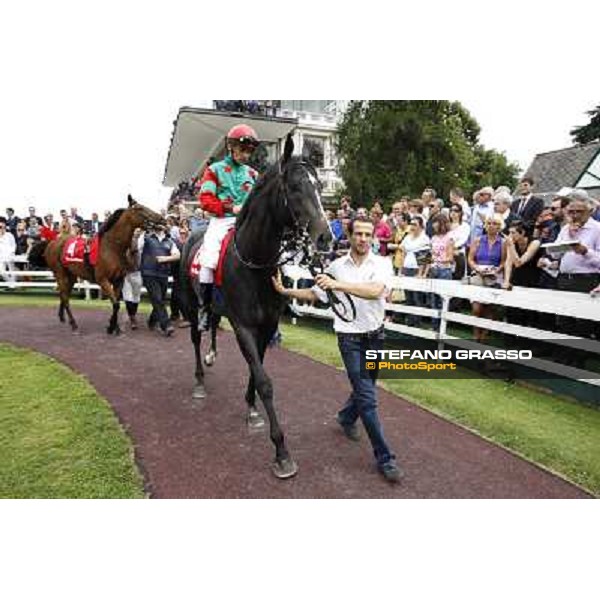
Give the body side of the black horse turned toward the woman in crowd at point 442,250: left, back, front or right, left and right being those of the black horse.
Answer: left

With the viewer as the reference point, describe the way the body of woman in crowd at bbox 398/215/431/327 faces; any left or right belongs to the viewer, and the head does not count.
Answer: facing the viewer and to the left of the viewer

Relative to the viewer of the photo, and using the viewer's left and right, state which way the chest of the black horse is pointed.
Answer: facing the viewer and to the right of the viewer

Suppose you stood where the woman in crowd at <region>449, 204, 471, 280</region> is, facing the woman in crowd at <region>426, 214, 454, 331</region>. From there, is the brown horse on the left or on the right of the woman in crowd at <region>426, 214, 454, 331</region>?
right

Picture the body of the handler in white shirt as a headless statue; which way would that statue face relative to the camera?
toward the camera

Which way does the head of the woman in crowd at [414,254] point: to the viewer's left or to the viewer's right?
to the viewer's left

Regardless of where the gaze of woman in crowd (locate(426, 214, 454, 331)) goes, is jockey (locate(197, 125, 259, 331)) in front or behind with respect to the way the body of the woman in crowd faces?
in front

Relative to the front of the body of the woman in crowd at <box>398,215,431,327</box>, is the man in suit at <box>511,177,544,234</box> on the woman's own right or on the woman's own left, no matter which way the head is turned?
on the woman's own left

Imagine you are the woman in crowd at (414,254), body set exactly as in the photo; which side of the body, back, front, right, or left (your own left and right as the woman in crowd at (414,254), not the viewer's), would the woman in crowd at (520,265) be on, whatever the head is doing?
left

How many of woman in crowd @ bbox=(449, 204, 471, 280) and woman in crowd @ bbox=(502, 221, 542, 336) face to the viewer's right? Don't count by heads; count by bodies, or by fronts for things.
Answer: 0

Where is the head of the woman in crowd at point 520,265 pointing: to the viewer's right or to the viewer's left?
to the viewer's left

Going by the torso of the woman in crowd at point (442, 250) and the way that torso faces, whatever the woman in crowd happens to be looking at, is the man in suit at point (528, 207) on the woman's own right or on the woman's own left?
on the woman's own left

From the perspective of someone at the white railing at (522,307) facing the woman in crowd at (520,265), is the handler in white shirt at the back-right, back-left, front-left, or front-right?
back-left
